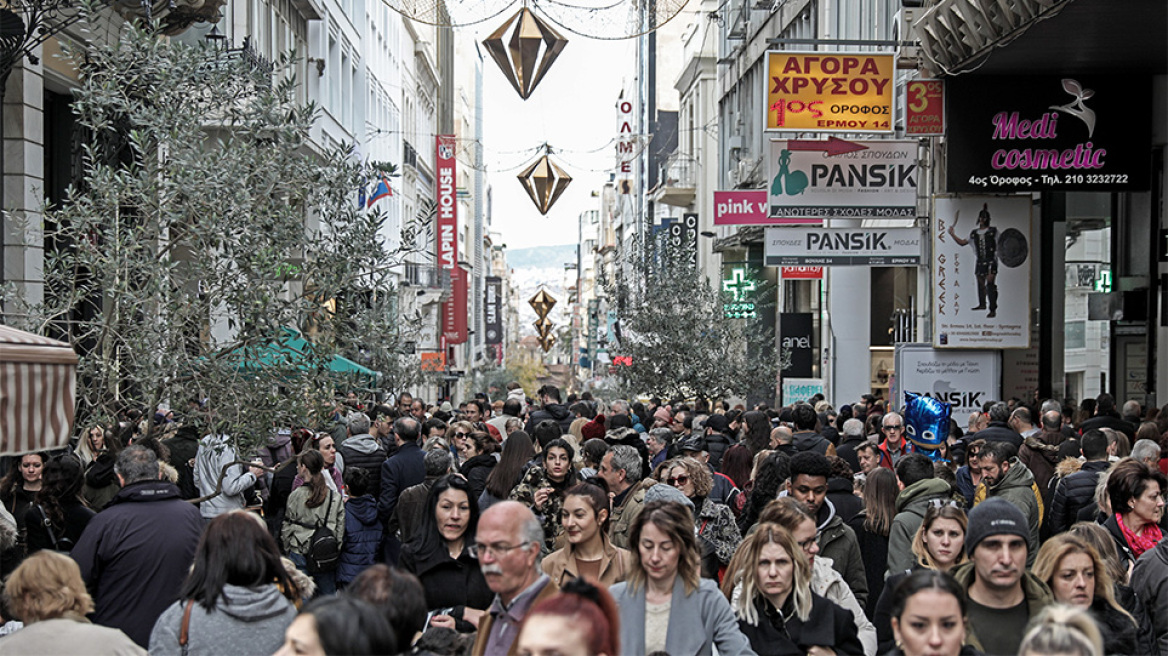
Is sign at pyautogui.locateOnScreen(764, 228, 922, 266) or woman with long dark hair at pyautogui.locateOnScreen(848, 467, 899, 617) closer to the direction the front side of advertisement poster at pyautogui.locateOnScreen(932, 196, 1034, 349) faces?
the woman with long dark hair

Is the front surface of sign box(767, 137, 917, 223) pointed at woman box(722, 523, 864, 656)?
yes

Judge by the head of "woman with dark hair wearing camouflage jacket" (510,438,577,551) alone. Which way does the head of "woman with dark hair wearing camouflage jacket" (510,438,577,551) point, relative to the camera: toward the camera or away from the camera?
toward the camera

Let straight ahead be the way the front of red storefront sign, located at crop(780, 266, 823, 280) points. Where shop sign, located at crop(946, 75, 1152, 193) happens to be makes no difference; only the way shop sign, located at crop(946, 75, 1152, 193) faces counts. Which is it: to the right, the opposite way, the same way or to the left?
the same way

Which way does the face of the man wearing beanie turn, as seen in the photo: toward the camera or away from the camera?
toward the camera

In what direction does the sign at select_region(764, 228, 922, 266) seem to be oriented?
toward the camera

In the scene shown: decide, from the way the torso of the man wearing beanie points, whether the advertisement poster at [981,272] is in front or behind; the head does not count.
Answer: behind

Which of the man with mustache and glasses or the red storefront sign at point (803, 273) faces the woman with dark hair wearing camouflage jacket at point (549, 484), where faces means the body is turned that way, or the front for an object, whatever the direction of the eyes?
the red storefront sign

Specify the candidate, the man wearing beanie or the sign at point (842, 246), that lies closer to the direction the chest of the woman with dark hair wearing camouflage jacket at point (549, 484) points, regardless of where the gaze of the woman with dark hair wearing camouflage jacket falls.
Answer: the man wearing beanie

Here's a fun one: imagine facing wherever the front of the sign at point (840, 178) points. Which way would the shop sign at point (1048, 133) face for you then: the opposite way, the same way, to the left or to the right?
the same way
